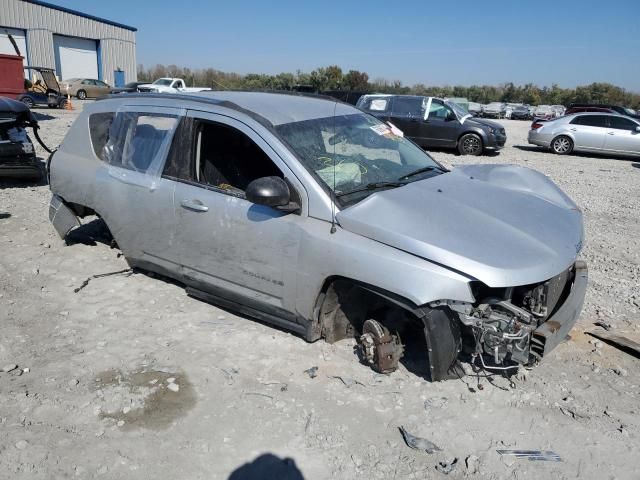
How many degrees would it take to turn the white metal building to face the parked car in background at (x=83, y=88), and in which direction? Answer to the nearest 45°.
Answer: approximately 45° to its right

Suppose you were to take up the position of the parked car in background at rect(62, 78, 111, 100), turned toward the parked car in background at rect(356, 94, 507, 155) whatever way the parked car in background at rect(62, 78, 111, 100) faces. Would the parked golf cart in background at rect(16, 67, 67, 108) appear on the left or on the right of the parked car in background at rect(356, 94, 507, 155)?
right

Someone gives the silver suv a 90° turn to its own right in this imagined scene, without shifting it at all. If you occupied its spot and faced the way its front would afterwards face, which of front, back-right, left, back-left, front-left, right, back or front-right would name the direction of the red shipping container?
right

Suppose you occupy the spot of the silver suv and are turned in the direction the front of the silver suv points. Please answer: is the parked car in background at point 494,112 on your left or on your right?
on your left
